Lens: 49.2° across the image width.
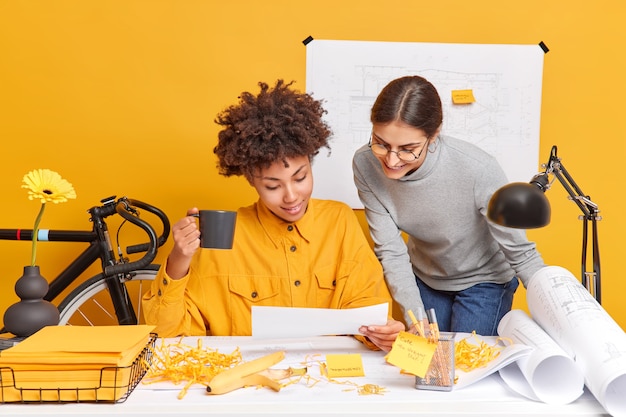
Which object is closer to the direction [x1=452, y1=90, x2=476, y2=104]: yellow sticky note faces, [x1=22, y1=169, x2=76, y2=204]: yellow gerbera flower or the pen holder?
the pen holder

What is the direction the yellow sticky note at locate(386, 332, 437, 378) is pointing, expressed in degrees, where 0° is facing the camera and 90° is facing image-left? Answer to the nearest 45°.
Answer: approximately 0°

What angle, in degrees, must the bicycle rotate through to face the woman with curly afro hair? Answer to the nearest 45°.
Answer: approximately 45° to its right

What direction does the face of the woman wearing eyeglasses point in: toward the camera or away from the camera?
toward the camera

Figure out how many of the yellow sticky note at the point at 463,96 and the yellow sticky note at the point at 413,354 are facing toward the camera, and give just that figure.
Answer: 2

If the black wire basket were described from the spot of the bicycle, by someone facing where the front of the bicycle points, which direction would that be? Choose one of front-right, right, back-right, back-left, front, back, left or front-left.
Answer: right

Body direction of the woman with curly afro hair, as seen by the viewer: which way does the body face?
toward the camera

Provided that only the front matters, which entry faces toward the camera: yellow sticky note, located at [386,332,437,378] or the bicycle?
the yellow sticky note

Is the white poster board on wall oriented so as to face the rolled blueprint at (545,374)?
yes

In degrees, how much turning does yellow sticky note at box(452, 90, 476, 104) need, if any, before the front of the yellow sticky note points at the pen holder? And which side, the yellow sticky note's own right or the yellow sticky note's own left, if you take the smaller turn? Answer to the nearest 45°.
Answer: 0° — it already faces it

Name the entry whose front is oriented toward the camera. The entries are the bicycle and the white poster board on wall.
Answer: the white poster board on wall

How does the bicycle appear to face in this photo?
to the viewer's right

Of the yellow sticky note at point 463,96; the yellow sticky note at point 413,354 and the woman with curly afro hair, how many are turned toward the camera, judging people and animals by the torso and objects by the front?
3

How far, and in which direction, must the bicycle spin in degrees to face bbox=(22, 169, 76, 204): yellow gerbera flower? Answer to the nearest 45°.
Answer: approximately 90° to its right

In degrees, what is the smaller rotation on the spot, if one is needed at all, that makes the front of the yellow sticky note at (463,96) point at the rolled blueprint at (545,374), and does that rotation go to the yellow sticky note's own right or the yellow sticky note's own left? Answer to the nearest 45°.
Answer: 0° — it already faces it

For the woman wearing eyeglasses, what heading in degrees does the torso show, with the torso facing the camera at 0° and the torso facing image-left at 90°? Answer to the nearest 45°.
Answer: approximately 45°

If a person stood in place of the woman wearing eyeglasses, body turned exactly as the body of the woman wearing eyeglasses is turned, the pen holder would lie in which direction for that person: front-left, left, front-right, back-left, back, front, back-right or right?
front-left

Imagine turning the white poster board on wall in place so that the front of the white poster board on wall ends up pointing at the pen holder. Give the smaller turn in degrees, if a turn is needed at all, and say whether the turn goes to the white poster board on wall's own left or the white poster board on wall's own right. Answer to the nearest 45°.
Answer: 0° — it already faces it

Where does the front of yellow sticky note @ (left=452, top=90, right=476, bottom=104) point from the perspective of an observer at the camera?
facing the viewer
